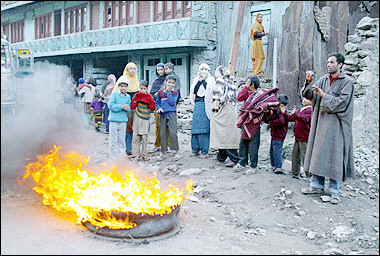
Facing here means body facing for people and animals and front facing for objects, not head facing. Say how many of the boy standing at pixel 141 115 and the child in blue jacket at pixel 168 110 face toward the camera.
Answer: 2

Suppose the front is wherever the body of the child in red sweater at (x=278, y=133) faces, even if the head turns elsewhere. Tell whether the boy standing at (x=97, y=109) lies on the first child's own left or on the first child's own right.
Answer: on the first child's own right

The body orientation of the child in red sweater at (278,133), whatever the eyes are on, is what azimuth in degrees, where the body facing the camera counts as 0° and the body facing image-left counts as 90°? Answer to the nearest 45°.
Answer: approximately 45°

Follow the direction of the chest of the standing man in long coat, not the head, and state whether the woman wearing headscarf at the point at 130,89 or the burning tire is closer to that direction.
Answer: the burning tire

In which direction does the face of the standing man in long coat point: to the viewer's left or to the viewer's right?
to the viewer's left

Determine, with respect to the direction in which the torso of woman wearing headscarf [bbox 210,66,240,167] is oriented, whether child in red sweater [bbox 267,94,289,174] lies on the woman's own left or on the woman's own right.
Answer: on the woman's own left

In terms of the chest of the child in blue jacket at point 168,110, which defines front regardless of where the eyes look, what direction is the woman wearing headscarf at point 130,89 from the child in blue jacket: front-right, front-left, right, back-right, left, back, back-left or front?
back-right

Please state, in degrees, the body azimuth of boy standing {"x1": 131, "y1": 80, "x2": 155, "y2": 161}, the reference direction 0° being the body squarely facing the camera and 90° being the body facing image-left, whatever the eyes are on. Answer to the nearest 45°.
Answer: approximately 0°

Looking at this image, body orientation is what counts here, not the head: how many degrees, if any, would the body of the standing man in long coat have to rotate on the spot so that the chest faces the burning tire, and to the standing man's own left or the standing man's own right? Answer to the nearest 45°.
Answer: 0° — they already face it

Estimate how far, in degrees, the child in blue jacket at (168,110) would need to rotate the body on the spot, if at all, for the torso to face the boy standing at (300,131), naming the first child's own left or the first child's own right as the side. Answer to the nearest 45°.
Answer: approximately 45° to the first child's own left

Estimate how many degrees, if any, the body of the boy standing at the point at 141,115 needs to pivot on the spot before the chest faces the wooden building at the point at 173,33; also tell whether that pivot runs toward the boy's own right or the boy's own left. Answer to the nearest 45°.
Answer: approximately 180°
